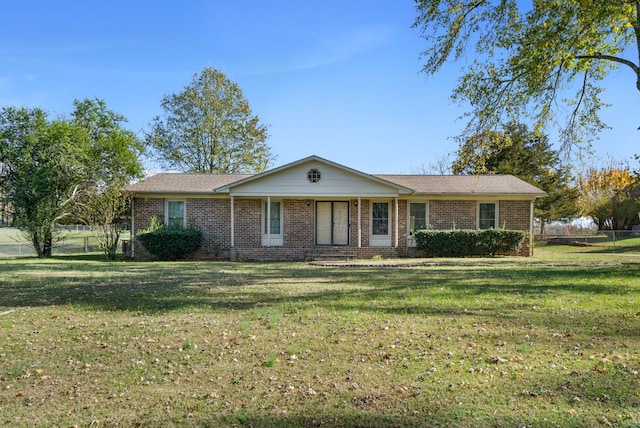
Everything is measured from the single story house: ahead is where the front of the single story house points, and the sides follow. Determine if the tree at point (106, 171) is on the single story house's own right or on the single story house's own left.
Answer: on the single story house's own right

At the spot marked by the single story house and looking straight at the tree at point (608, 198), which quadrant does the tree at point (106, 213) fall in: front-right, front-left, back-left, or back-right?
back-left

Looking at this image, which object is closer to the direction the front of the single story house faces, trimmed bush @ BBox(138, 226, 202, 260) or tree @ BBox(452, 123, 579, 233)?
the trimmed bush

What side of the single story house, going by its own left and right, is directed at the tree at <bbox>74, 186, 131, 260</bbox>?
right

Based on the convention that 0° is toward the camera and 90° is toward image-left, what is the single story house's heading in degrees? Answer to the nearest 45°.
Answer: approximately 0°

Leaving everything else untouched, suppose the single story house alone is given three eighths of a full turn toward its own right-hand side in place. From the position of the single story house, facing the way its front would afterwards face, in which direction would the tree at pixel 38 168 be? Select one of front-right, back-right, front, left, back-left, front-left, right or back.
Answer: front-left

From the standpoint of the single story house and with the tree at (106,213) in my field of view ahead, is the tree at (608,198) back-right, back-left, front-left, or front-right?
back-right

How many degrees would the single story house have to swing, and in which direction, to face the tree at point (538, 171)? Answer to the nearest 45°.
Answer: approximately 135° to its left

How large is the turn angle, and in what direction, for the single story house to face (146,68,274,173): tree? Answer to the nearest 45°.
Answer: approximately 135° to its right
